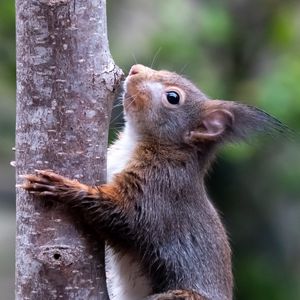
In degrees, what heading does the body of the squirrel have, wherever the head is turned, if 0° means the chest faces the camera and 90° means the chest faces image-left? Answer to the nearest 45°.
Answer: approximately 90°
